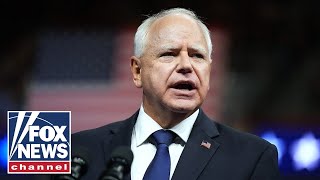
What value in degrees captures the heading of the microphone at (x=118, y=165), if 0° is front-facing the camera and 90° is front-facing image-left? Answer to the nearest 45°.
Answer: approximately 225°

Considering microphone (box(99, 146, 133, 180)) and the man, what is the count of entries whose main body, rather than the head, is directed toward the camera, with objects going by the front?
1
